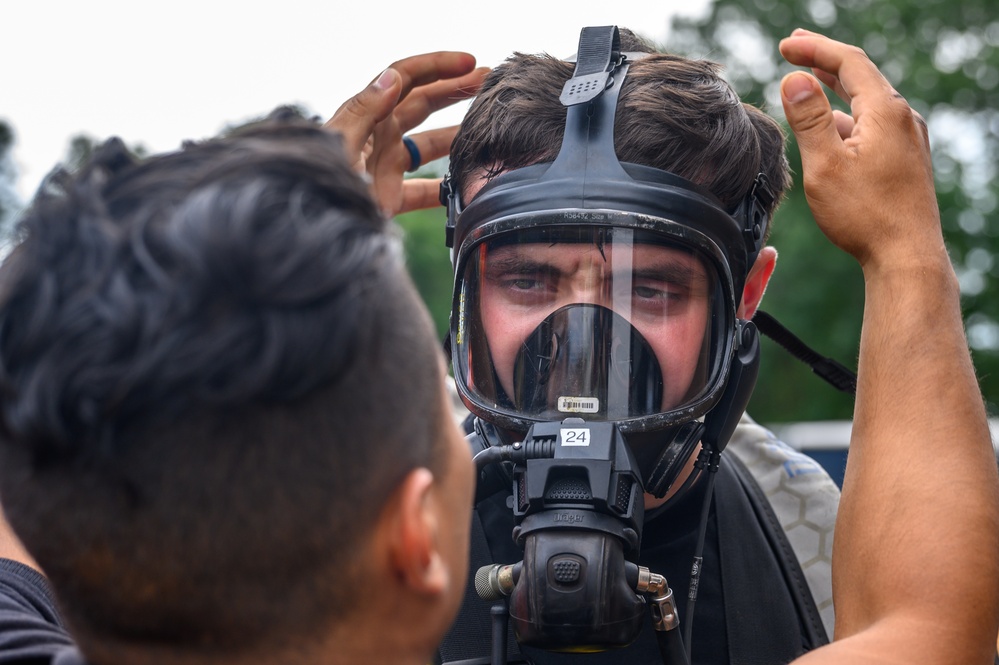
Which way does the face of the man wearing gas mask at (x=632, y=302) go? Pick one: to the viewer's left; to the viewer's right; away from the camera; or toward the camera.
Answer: toward the camera

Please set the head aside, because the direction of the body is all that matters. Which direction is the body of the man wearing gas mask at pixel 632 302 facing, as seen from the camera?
toward the camera
